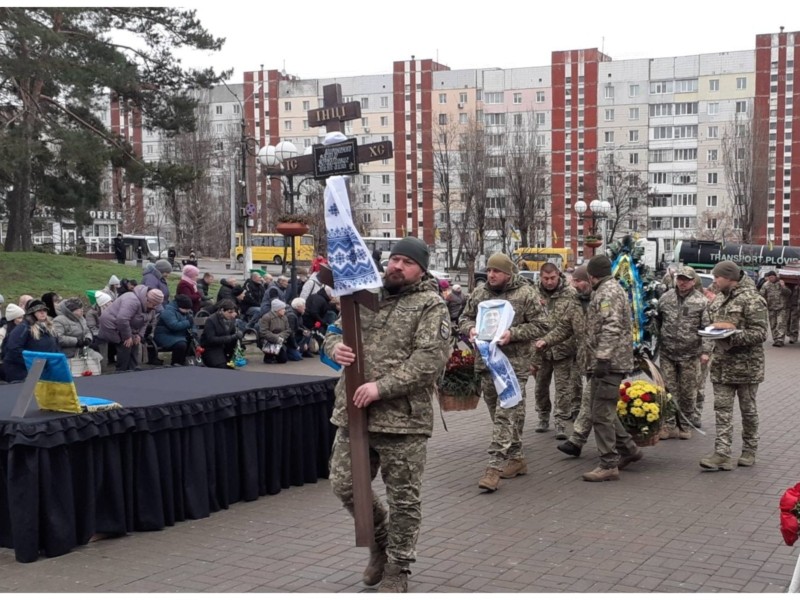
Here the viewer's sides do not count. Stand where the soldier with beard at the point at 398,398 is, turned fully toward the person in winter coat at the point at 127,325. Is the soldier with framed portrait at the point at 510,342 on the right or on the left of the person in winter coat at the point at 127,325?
right

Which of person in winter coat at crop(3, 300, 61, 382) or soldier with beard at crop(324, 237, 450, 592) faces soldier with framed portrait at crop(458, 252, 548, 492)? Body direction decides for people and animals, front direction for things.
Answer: the person in winter coat

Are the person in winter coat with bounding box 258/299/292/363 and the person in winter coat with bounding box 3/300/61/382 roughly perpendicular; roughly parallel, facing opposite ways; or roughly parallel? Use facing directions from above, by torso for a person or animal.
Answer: roughly parallel

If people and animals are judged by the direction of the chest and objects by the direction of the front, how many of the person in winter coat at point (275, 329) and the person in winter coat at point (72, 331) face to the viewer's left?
0

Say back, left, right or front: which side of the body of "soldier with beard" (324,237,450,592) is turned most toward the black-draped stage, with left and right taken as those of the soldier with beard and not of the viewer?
right

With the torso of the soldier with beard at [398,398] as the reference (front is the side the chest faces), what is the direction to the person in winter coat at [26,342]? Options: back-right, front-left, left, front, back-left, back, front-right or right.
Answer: right

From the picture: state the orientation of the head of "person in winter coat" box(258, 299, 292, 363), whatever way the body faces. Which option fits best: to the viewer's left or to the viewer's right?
to the viewer's right

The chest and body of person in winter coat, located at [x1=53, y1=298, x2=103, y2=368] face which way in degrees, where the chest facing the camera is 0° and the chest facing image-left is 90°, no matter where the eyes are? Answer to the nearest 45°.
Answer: approximately 315°

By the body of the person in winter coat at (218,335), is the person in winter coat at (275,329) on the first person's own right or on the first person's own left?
on the first person's own left

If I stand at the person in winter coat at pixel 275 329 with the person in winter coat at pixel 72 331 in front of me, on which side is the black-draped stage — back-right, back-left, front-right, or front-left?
front-left

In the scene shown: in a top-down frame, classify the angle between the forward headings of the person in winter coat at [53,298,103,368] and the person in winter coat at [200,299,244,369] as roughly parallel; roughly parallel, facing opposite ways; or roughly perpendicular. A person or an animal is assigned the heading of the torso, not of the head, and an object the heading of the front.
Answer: roughly parallel

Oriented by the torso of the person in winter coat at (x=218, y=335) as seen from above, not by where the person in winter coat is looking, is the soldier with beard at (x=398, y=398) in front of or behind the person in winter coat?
in front

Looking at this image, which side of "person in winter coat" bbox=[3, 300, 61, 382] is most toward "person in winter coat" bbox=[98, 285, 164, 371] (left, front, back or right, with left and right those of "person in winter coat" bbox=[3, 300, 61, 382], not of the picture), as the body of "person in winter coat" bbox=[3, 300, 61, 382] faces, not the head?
left

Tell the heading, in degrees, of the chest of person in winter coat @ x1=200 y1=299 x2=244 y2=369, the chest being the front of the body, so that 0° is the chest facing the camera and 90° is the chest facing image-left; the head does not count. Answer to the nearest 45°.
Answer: approximately 315°

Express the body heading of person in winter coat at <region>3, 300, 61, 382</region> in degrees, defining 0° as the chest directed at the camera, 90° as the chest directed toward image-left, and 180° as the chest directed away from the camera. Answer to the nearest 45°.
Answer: approximately 315°

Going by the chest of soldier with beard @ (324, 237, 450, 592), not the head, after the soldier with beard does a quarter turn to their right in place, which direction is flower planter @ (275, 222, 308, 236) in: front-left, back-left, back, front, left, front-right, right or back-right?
front-right
